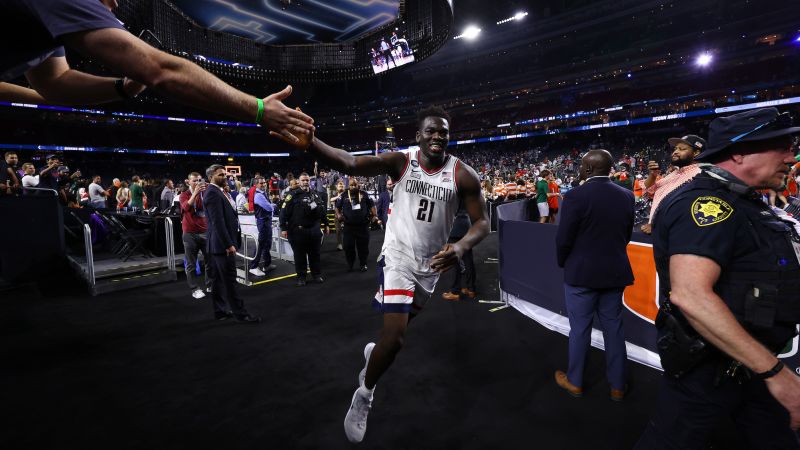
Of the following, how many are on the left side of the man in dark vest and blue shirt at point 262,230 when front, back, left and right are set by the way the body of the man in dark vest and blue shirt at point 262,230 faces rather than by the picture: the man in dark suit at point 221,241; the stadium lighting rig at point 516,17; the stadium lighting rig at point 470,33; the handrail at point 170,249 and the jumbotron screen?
3

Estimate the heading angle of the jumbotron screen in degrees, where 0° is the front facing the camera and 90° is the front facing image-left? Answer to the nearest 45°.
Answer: approximately 0°

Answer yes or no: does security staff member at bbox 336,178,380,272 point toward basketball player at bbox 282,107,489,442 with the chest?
yes

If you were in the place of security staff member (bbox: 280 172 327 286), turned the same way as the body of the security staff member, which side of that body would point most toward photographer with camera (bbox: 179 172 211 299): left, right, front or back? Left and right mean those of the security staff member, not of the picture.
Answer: right

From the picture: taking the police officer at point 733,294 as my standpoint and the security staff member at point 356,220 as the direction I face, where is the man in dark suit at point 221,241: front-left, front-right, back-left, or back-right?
front-left

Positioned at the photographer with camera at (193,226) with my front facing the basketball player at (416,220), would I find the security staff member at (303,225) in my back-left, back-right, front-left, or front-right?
front-left

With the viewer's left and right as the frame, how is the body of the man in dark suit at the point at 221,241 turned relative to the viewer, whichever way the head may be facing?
facing to the right of the viewer

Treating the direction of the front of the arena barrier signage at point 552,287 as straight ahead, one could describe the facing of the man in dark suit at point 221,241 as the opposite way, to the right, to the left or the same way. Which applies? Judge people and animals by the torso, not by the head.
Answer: the opposite way
